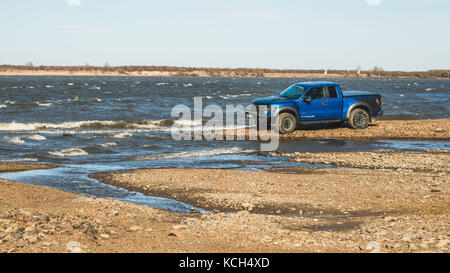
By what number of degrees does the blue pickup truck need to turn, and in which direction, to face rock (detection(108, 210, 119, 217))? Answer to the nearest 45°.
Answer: approximately 45° to its left

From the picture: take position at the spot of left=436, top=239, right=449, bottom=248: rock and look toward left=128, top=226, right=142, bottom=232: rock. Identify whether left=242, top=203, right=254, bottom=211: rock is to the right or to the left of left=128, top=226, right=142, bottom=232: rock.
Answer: right

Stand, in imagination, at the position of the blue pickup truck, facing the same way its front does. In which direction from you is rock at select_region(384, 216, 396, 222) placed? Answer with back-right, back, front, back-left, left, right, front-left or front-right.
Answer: front-left

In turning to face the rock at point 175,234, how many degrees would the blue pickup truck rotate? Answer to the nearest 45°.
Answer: approximately 45° to its left

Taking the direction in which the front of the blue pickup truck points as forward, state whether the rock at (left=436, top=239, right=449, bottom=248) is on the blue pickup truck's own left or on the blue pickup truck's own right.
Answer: on the blue pickup truck's own left

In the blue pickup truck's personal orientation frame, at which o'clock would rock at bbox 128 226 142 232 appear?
The rock is roughly at 11 o'clock from the blue pickup truck.

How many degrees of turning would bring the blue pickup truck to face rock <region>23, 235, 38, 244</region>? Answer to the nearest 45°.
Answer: approximately 45° to its left

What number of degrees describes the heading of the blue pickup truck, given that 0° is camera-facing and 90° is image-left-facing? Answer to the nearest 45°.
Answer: approximately 45°

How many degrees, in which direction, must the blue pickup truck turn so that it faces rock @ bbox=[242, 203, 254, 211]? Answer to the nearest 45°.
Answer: approximately 45° to its left
